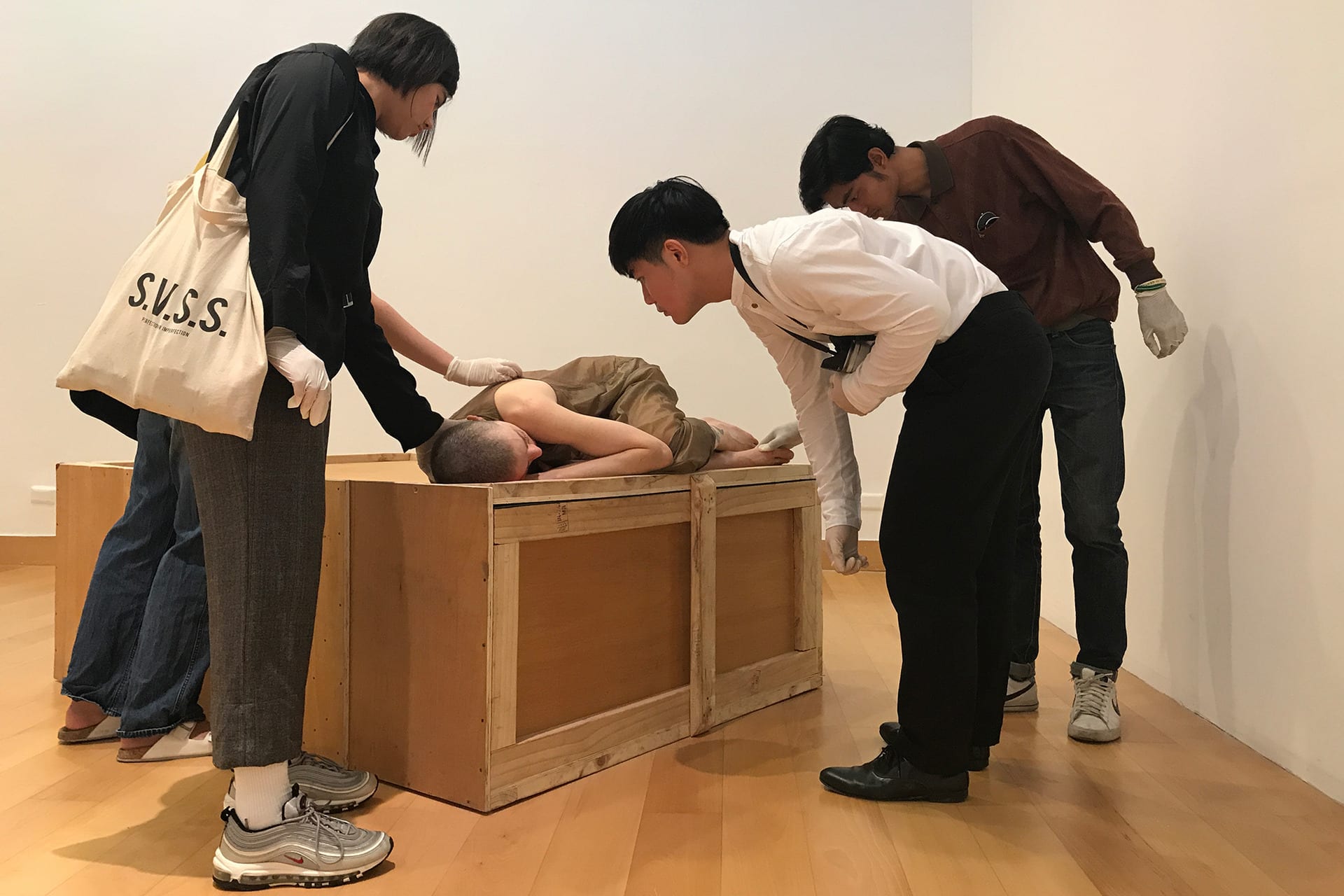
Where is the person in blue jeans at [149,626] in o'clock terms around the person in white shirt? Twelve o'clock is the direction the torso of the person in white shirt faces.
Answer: The person in blue jeans is roughly at 12 o'clock from the person in white shirt.

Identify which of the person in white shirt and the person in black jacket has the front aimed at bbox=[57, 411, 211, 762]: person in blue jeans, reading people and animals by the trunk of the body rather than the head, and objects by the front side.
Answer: the person in white shirt

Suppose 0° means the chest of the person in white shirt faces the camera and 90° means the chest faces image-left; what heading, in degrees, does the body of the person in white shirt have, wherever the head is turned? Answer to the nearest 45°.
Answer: approximately 90°

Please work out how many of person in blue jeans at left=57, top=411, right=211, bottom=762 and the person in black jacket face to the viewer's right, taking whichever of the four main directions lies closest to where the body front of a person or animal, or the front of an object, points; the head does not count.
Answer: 2

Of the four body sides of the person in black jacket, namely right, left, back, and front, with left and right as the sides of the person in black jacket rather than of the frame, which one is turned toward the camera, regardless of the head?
right

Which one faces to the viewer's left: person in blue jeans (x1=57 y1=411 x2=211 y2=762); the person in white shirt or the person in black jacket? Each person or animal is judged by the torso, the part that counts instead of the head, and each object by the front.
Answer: the person in white shirt

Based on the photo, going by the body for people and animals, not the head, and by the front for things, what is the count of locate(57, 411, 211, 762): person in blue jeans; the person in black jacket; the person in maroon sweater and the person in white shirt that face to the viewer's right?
2

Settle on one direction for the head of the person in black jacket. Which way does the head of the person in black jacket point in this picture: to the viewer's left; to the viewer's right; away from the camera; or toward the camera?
to the viewer's right

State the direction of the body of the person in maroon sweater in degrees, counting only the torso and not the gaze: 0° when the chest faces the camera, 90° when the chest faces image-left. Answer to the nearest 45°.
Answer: approximately 45°

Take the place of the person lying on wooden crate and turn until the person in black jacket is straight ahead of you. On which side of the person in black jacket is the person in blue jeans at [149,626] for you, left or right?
right

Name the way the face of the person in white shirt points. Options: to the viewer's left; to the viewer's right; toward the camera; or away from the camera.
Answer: to the viewer's left

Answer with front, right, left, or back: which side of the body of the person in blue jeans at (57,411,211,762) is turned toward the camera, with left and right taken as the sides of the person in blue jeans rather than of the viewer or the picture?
right

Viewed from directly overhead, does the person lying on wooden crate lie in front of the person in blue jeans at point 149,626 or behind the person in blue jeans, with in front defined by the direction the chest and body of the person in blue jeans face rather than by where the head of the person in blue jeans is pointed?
in front

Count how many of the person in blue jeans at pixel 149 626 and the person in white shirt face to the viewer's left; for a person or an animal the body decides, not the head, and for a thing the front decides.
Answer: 1

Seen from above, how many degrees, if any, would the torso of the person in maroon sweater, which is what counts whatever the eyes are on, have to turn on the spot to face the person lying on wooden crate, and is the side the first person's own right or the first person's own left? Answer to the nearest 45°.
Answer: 0° — they already face them

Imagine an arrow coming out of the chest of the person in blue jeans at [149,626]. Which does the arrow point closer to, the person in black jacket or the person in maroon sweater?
the person in maroon sweater

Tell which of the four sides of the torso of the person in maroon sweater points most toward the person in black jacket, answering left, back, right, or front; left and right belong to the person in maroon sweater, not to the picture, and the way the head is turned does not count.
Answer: front
